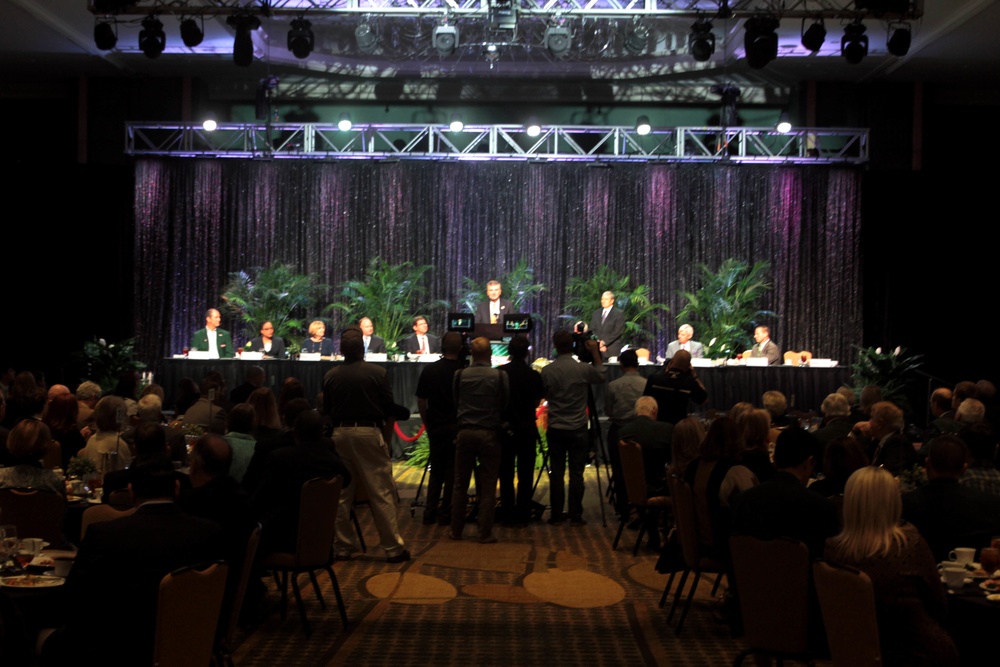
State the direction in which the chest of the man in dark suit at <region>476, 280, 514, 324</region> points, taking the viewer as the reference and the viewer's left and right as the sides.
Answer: facing the viewer

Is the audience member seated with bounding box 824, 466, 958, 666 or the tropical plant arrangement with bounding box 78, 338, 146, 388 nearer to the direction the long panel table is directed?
the audience member seated

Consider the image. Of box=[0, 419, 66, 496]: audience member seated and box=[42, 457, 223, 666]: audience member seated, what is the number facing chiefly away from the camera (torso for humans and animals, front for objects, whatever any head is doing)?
2

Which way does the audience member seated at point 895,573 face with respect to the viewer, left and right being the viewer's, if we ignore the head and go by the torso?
facing away from the viewer

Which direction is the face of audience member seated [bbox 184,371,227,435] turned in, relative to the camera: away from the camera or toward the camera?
away from the camera

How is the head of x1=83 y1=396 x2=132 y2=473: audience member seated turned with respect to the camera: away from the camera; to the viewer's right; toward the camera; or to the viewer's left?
away from the camera

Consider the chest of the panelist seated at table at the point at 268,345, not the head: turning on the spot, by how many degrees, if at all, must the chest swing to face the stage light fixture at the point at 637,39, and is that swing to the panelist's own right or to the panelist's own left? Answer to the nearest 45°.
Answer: approximately 90° to the panelist's own left

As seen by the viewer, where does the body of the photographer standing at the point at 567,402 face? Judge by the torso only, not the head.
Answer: away from the camera

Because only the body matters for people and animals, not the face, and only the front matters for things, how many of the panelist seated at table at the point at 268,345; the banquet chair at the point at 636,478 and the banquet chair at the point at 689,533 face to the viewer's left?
0

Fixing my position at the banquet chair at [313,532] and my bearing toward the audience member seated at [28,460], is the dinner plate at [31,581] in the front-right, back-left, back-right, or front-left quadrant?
front-left

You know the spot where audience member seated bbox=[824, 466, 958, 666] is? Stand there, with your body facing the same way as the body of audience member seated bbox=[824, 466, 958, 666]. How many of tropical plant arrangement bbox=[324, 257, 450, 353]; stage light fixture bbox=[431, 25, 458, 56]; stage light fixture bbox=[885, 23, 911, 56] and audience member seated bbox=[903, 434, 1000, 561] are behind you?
0

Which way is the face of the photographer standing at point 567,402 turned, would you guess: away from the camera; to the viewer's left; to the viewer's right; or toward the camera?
away from the camera
